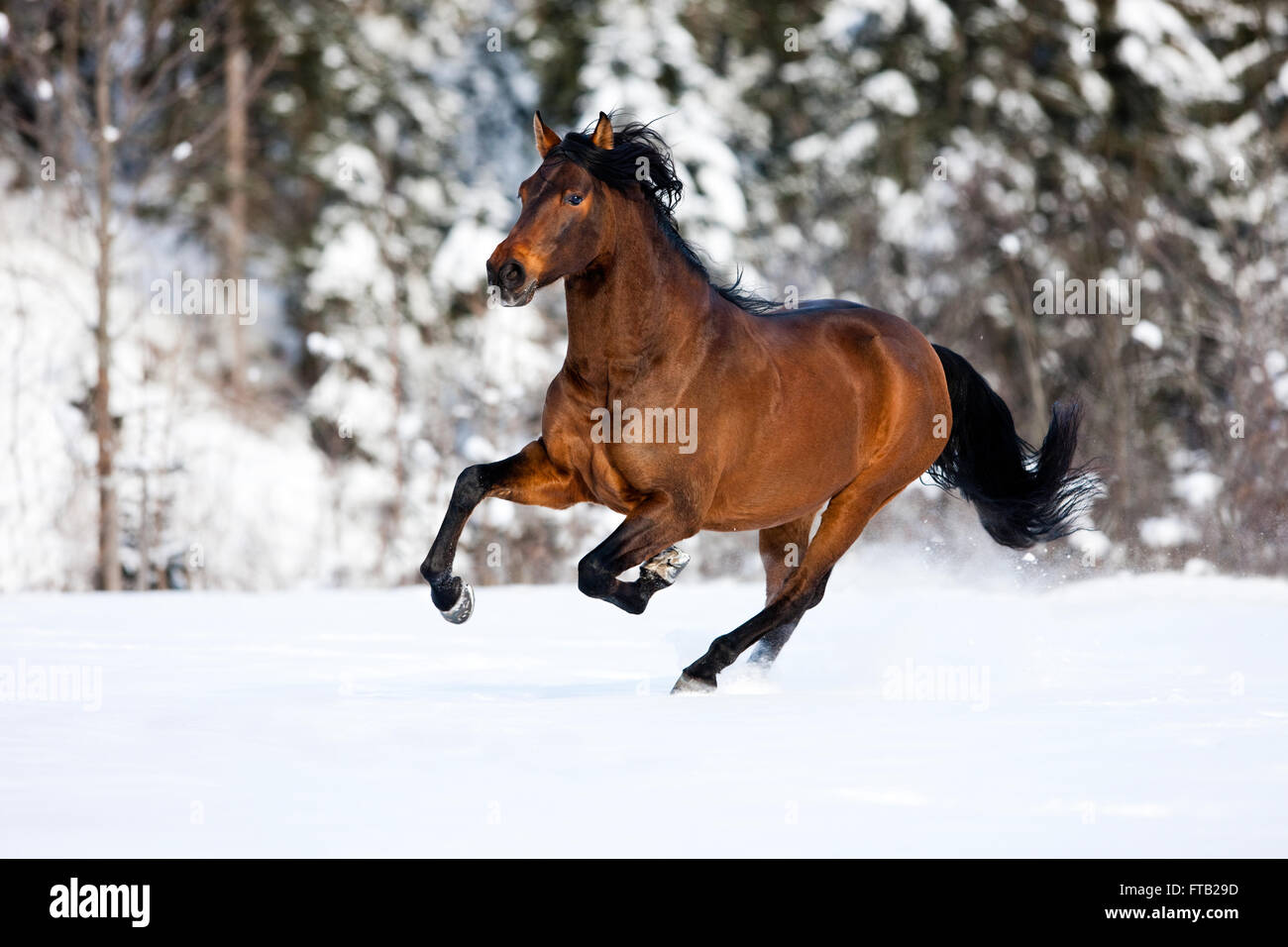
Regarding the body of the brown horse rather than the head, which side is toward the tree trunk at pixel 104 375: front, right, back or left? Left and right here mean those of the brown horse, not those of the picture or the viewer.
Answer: right

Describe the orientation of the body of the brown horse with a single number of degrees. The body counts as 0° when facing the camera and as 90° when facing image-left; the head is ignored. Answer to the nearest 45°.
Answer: approximately 45°
